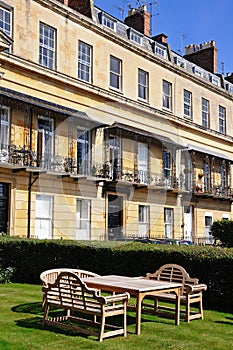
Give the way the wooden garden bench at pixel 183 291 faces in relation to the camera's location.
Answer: facing the viewer and to the left of the viewer

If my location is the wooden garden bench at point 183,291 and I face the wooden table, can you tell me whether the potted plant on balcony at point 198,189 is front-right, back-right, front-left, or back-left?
back-right

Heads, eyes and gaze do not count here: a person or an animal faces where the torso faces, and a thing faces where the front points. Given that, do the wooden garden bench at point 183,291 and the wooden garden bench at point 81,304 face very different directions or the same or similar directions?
very different directions

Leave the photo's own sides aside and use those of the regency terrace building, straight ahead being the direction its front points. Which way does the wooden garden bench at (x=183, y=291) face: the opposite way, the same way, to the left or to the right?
to the right

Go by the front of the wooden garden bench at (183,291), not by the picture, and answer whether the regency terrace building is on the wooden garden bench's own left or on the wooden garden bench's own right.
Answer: on the wooden garden bench's own right

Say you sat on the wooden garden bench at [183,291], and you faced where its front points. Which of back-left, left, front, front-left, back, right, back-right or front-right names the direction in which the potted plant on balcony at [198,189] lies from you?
back-right

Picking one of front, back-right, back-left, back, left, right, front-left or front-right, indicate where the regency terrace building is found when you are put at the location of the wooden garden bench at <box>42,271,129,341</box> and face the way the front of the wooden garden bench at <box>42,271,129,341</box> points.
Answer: front-left

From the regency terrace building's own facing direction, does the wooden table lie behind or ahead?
ahead

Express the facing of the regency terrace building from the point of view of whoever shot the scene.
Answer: facing the viewer and to the right of the viewer

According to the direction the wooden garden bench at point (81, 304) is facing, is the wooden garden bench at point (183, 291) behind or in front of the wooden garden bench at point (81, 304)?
in front

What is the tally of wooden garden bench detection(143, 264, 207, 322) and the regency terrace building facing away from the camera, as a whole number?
0

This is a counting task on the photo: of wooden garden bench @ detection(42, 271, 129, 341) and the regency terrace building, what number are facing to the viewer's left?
0

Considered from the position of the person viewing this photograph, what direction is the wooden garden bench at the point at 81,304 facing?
facing away from the viewer and to the right of the viewer

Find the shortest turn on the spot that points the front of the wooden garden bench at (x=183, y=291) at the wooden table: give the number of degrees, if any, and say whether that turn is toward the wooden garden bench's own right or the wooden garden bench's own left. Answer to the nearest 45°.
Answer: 0° — it already faces it

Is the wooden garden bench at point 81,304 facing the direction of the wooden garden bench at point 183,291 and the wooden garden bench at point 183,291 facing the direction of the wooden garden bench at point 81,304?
yes
